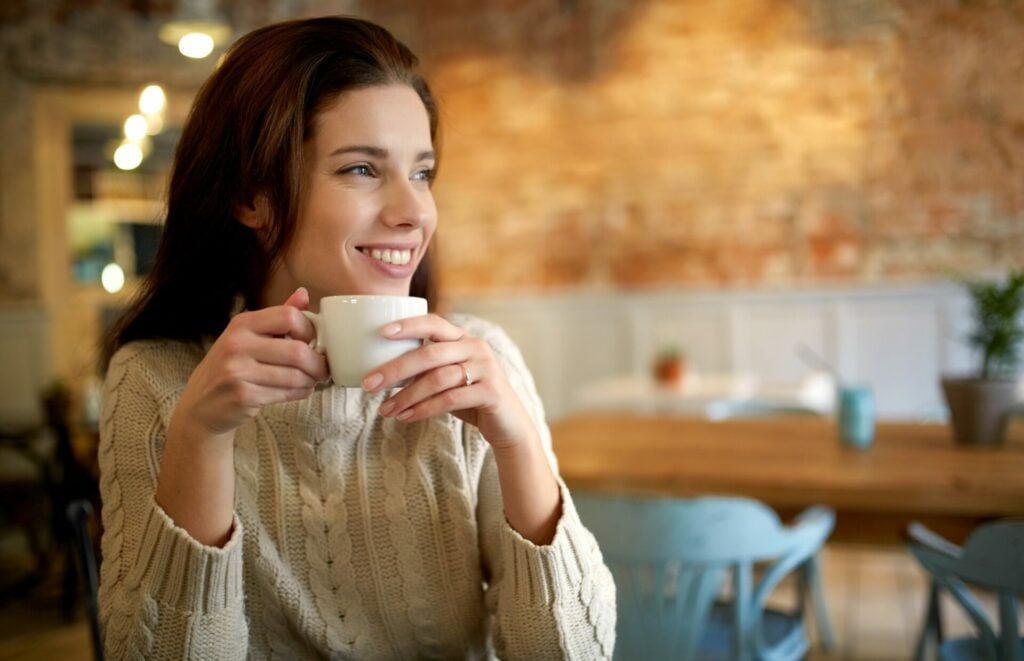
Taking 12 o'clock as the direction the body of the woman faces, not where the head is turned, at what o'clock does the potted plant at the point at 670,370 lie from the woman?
The potted plant is roughly at 7 o'clock from the woman.

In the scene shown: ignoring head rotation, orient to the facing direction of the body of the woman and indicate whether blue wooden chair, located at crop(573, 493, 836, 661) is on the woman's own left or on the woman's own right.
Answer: on the woman's own left

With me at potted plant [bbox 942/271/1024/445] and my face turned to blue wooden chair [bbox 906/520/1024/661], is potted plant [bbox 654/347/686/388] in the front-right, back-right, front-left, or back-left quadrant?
back-right

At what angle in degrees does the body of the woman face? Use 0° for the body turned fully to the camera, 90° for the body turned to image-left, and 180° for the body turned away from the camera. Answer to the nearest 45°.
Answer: approximately 0°

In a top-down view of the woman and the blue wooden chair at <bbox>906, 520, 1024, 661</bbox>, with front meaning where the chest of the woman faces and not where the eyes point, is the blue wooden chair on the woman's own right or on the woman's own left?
on the woman's own left

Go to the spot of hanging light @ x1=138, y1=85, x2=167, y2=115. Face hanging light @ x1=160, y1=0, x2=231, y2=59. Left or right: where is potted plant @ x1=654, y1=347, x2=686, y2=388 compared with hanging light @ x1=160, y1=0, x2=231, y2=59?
left

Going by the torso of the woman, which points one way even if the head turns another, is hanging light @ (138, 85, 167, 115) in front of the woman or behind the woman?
behind

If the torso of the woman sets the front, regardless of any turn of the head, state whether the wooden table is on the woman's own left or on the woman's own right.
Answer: on the woman's own left

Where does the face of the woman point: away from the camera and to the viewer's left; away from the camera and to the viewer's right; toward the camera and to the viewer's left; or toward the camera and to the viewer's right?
toward the camera and to the viewer's right

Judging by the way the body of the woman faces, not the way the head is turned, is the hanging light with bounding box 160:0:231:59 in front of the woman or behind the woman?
behind
